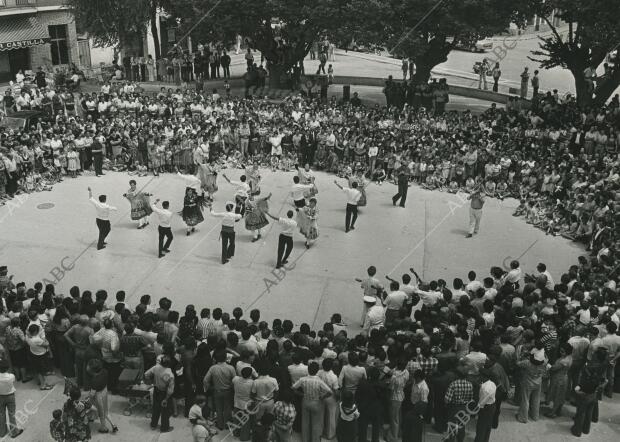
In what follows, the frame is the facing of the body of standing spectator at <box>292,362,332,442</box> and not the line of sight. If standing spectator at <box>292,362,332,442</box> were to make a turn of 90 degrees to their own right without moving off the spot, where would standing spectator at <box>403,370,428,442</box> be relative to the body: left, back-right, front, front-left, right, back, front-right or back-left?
front

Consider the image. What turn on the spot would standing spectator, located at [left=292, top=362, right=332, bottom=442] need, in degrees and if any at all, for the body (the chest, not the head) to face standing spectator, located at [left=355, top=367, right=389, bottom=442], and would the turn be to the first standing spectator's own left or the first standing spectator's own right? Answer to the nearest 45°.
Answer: approximately 90° to the first standing spectator's own right

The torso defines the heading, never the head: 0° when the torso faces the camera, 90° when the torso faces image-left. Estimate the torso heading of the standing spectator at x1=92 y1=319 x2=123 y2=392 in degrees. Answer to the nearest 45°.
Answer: approximately 180°

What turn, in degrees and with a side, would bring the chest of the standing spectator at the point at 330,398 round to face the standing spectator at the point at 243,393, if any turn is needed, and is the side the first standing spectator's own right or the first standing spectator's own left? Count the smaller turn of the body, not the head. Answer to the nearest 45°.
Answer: approximately 90° to the first standing spectator's own left

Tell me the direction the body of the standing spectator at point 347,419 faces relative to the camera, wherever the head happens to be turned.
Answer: away from the camera

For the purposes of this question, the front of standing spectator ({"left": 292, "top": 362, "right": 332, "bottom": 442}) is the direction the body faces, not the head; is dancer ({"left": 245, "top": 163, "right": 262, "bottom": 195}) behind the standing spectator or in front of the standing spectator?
in front

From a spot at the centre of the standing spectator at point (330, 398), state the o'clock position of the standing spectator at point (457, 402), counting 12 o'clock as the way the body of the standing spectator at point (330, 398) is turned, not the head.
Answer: the standing spectator at point (457, 402) is roughly at 3 o'clock from the standing spectator at point (330, 398).

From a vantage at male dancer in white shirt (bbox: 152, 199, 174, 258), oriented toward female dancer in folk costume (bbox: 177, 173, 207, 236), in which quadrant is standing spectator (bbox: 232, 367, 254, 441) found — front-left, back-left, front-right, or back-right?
back-right

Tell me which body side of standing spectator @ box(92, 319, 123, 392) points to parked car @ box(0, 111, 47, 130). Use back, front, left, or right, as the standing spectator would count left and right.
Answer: front

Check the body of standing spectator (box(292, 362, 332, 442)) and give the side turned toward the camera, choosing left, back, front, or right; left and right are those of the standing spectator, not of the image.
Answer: back

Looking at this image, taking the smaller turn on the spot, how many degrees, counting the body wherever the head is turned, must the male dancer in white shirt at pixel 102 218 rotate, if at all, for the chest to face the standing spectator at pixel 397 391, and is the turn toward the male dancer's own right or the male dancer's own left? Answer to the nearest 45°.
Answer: approximately 90° to the male dancer's own right

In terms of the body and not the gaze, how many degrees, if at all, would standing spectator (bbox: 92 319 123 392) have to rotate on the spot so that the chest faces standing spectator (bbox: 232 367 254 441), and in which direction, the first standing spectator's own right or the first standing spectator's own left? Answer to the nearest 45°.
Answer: approximately 135° to the first standing spectator's own right
